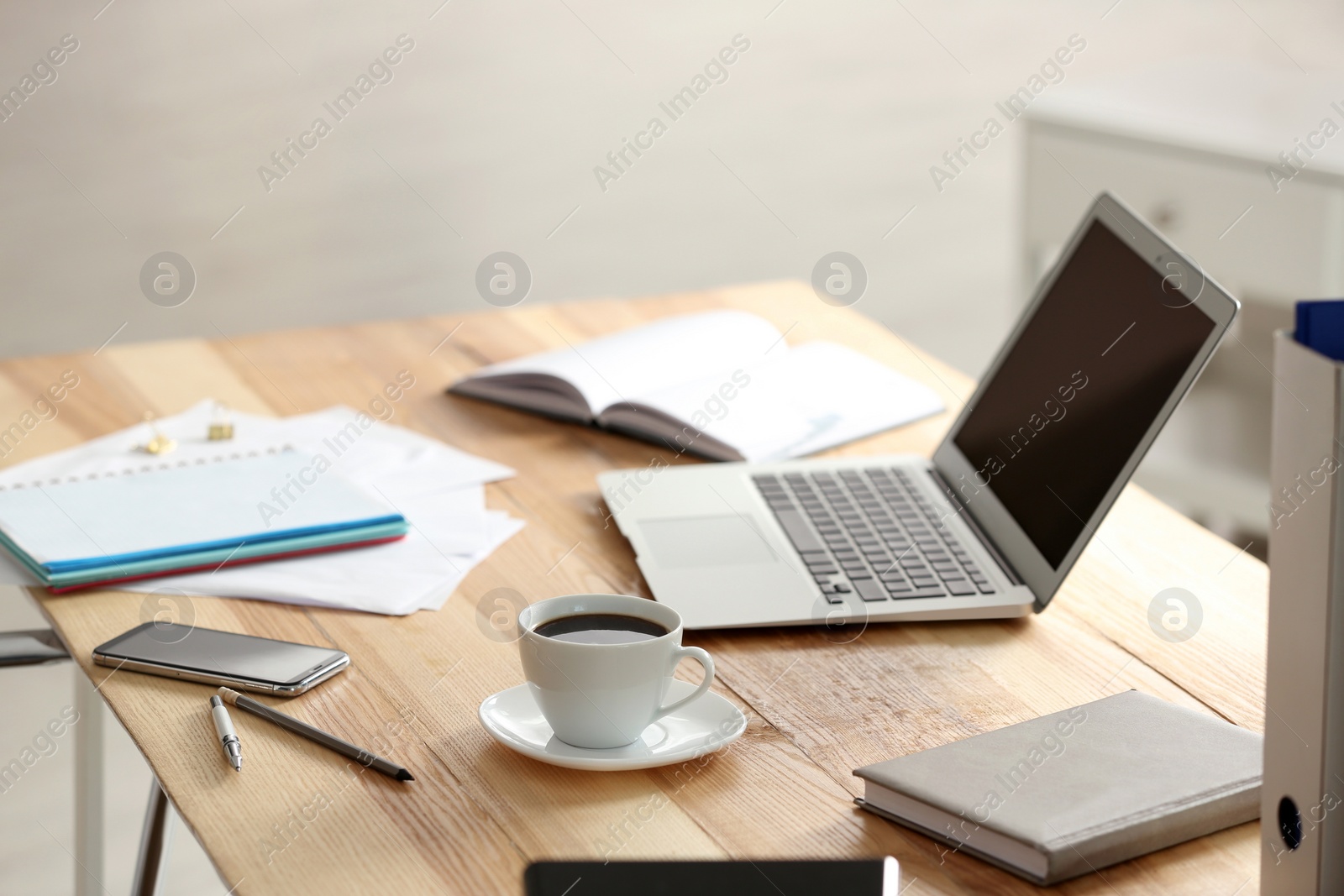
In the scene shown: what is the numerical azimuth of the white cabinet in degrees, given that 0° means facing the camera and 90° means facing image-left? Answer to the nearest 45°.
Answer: approximately 45°

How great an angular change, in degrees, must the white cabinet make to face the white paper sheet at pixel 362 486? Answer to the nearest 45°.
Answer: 0° — it already faces it

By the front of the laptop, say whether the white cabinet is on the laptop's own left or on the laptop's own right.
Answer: on the laptop's own right

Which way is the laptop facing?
to the viewer's left
